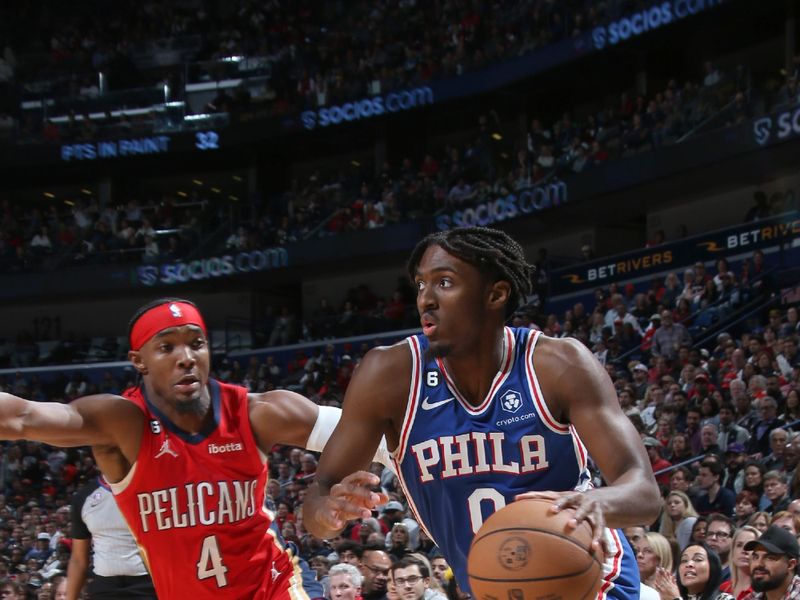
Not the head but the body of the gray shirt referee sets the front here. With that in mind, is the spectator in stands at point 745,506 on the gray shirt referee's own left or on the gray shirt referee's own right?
on the gray shirt referee's own left

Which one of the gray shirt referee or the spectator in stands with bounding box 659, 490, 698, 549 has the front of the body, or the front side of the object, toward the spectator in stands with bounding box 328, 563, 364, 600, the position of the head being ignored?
the spectator in stands with bounding box 659, 490, 698, 549

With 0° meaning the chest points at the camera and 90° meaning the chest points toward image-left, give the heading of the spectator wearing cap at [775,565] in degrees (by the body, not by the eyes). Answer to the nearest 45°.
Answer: approximately 45°

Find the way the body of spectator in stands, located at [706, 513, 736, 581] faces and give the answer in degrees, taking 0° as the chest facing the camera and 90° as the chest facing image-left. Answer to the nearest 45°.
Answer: approximately 45°

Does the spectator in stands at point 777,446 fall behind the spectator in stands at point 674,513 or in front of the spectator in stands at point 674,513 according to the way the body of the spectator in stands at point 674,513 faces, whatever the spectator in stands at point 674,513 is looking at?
behind

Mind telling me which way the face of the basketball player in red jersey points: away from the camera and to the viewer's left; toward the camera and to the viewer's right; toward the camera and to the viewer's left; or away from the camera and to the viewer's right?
toward the camera and to the viewer's right

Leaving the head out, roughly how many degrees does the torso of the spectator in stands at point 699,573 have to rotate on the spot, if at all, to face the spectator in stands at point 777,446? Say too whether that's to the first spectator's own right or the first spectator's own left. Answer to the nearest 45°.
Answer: approximately 135° to the first spectator's own right

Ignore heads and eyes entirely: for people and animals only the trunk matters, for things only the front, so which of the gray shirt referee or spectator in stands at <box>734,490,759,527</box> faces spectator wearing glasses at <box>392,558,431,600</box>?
the spectator in stands

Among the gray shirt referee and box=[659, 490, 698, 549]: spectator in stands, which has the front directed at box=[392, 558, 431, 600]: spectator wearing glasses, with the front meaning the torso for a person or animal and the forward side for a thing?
the spectator in stands

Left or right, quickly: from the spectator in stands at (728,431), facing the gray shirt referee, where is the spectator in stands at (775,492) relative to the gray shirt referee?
left

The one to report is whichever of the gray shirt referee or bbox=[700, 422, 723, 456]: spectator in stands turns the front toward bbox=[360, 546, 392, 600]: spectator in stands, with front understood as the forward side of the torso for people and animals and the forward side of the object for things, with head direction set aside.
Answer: bbox=[700, 422, 723, 456]: spectator in stands
